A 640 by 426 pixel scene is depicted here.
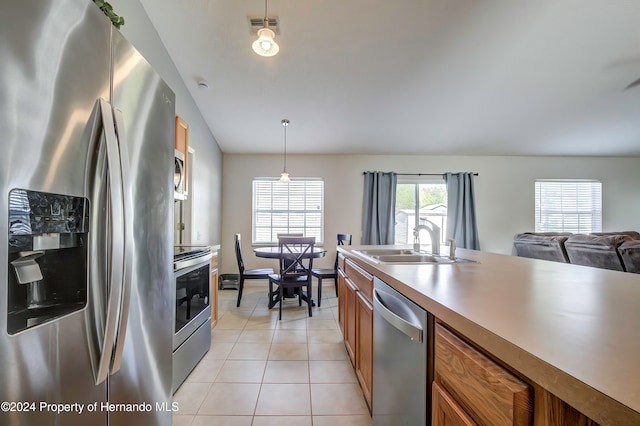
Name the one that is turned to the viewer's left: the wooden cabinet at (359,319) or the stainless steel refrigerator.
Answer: the wooden cabinet

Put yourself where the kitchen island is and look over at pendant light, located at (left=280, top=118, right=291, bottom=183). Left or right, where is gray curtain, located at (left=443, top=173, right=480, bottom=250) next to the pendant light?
right

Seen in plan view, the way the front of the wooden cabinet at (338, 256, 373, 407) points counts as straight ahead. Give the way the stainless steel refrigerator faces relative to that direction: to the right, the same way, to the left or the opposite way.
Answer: the opposite way

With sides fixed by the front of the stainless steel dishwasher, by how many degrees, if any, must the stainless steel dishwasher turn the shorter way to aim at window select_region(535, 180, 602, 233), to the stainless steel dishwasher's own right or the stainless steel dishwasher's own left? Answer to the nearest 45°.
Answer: approximately 180°

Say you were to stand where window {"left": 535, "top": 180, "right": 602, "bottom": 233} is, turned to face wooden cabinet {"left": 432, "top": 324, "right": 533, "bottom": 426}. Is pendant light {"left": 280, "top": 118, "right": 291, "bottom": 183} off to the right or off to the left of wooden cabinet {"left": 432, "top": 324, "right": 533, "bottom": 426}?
right

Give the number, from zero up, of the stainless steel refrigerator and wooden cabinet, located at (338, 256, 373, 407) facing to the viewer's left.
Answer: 1

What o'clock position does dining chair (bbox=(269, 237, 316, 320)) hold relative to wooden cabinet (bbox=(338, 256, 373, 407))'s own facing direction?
The dining chair is roughly at 2 o'clock from the wooden cabinet.

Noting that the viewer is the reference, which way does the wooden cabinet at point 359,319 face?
facing to the left of the viewer

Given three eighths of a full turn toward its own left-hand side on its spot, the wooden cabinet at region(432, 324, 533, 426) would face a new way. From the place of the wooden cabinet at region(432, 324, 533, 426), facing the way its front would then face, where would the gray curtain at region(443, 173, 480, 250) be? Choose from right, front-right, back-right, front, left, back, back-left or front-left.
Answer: left

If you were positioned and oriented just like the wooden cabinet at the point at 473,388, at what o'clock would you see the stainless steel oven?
The stainless steel oven is roughly at 2 o'clock from the wooden cabinet.

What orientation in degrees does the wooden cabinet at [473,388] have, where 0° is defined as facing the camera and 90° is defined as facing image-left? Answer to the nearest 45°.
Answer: approximately 45°

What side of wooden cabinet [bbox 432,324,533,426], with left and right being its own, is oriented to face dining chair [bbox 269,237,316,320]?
right

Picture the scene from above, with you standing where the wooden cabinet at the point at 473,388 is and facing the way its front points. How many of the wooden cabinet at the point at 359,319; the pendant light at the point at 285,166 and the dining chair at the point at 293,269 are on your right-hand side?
3

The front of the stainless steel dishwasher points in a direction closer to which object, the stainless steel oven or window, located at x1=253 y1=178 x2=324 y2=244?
the stainless steel oven
